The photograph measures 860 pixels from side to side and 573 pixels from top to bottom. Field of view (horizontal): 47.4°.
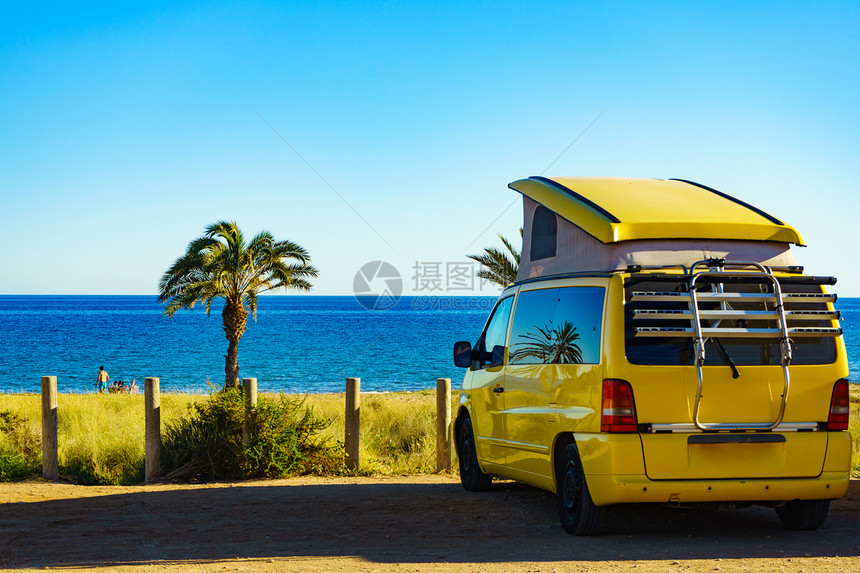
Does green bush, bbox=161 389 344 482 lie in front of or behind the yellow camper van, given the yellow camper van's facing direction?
in front

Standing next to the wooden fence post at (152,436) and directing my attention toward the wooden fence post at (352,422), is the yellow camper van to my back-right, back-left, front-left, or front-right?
front-right

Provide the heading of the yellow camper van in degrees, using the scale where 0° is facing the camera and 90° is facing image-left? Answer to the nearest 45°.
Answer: approximately 135°

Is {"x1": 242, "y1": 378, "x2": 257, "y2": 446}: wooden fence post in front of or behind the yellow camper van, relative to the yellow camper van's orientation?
in front

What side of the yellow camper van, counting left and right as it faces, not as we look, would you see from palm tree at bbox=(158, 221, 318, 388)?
front

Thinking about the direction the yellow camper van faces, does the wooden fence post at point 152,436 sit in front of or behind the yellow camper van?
in front
